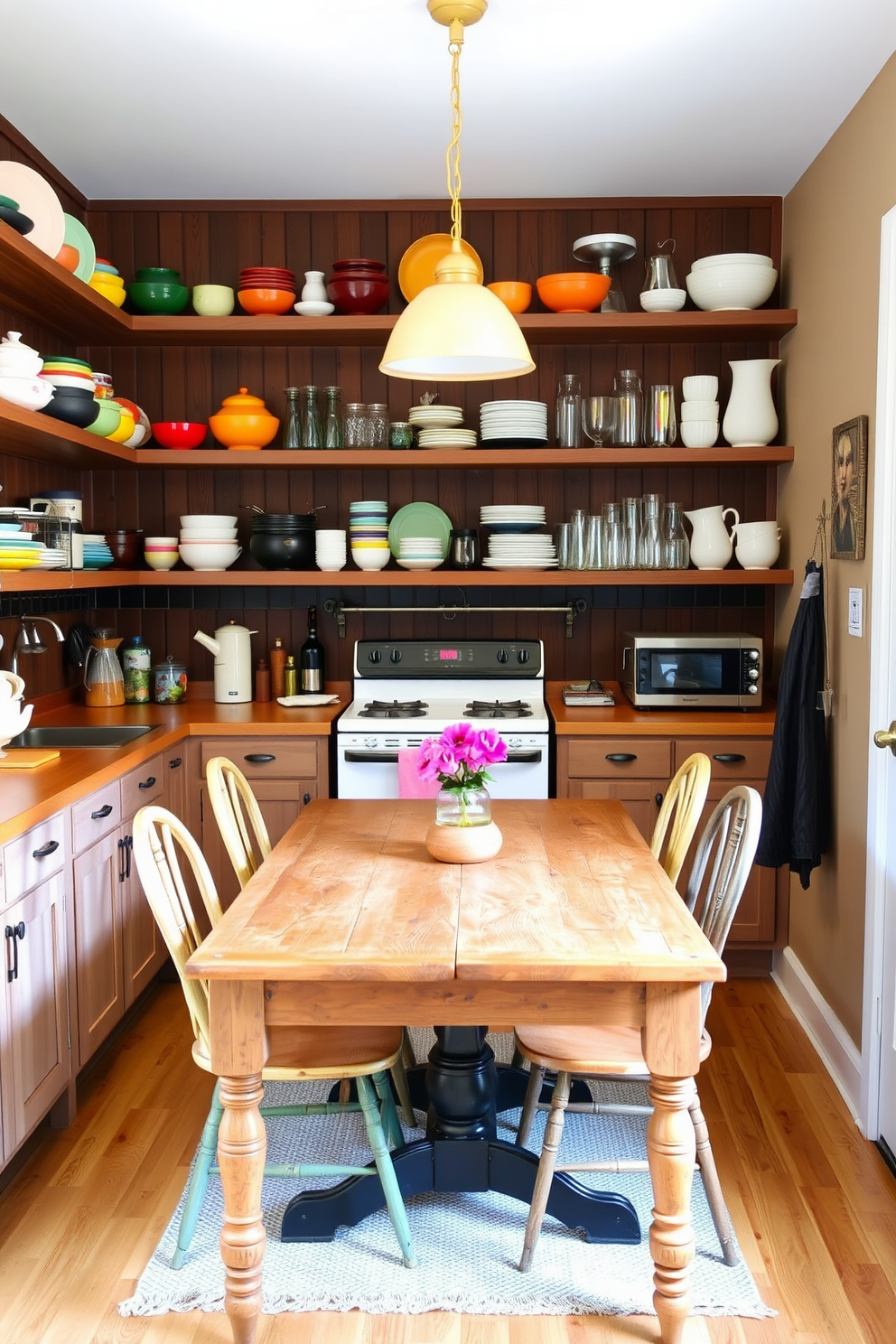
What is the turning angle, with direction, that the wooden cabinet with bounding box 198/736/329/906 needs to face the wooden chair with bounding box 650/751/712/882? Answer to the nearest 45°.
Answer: approximately 45° to its left

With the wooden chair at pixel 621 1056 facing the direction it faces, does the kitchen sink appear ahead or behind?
ahead

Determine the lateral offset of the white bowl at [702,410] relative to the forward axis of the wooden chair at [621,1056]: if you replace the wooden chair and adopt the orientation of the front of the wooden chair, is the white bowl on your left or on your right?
on your right

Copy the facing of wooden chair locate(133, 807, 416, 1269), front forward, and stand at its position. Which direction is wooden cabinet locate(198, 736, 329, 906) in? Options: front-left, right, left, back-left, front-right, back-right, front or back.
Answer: left

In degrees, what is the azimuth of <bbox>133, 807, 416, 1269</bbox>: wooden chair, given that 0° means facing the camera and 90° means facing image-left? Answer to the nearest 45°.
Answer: approximately 270°

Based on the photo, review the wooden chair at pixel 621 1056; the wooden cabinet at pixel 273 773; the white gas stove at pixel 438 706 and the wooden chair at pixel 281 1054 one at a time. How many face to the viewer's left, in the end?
1

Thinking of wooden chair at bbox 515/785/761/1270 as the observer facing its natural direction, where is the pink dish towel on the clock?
The pink dish towel is roughly at 2 o'clock from the wooden chair.

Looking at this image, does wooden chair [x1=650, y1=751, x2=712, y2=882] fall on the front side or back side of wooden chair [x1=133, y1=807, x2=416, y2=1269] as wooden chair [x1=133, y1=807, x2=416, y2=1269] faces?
on the front side

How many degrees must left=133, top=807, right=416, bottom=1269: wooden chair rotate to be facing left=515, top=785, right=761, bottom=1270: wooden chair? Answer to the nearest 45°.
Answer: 0° — it already faces it

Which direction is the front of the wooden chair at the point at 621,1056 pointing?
to the viewer's left

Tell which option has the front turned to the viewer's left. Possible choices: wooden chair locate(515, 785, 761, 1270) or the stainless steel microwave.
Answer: the wooden chair

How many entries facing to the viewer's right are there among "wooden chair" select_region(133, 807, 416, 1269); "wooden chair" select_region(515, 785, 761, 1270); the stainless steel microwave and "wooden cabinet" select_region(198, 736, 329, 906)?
1

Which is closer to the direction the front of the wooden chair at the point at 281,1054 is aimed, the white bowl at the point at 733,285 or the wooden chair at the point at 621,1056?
the wooden chair
